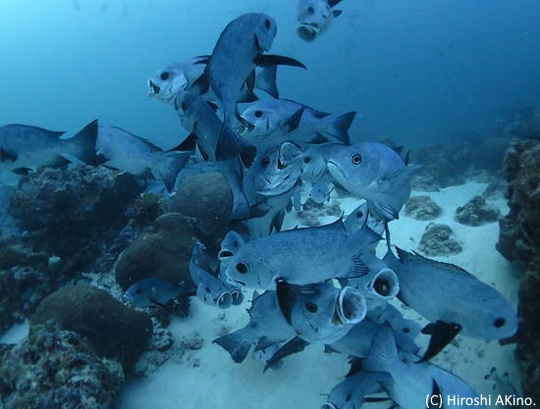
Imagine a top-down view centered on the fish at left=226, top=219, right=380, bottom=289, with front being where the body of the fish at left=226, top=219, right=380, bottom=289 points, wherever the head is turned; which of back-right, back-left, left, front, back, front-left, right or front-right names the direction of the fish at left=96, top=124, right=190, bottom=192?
front-right

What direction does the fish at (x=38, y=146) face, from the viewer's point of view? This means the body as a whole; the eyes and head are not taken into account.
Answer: to the viewer's left

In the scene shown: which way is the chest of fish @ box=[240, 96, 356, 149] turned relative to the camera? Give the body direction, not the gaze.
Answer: to the viewer's left

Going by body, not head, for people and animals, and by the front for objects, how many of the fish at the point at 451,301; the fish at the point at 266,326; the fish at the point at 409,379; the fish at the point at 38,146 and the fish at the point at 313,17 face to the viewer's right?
3

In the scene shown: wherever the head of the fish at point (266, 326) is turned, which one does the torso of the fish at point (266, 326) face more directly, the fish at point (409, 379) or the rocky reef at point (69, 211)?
the fish

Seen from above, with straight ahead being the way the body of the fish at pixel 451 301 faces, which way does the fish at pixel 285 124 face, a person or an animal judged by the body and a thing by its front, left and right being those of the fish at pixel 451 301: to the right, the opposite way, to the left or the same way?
the opposite way

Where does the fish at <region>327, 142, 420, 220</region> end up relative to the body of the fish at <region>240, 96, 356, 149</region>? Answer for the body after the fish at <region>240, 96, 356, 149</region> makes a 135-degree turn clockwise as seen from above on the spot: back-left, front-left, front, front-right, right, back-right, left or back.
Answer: right

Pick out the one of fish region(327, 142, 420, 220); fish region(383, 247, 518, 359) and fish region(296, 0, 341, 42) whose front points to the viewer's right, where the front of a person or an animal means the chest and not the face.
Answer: fish region(383, 247, 518, 359)

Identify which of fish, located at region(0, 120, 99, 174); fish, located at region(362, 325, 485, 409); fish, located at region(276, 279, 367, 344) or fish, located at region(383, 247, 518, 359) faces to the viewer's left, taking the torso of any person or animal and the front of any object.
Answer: fish, located at region(0, 120, 99, 174)

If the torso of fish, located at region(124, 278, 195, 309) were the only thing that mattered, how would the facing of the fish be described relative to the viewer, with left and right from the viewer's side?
facing to the left of the viewer

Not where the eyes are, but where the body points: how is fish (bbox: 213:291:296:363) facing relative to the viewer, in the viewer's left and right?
facing to the right of the viewer
